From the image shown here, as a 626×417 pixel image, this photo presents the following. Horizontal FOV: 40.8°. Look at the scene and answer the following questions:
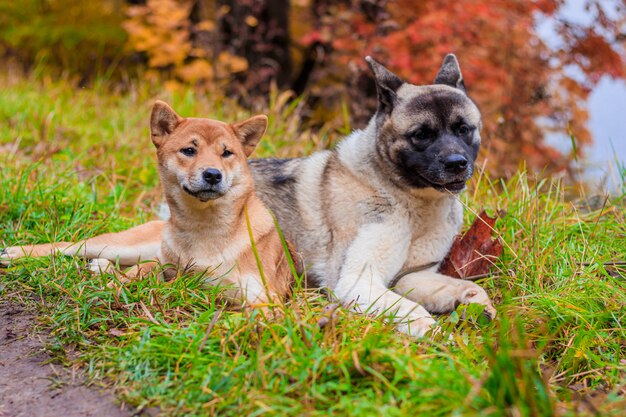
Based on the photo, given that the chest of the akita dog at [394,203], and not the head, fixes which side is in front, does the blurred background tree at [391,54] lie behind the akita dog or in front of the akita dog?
behind

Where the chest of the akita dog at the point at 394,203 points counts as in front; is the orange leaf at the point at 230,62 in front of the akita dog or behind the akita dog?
behind

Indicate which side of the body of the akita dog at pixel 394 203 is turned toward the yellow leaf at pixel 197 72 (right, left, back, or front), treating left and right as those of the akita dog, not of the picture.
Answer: back

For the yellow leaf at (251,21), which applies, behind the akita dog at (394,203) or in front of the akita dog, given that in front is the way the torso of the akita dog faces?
behind

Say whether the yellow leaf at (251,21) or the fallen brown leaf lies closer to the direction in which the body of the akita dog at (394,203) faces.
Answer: the fallen brown leaf

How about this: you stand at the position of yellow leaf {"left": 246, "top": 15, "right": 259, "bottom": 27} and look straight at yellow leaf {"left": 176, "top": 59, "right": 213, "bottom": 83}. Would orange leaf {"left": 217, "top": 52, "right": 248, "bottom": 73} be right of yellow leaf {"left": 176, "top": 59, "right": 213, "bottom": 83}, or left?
left

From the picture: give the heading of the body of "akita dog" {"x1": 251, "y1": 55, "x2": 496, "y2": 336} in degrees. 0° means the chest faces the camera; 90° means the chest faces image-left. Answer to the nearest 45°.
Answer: approximately 315°
